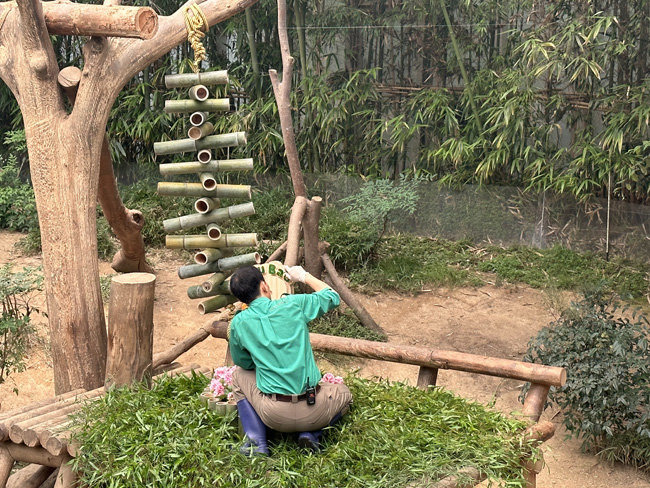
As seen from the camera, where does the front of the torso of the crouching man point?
away from the camera

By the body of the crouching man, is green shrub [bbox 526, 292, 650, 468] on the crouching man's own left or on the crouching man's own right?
on the crouching man's own right

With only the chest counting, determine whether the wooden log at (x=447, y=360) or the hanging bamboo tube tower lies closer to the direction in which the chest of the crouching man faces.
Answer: the hanging bamboo tube tower

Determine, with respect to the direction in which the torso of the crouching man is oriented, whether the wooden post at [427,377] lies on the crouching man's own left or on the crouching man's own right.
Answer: on the crouching man's own right

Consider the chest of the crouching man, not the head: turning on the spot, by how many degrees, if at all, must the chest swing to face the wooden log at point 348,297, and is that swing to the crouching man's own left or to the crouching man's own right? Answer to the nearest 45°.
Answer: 0° — they already face it

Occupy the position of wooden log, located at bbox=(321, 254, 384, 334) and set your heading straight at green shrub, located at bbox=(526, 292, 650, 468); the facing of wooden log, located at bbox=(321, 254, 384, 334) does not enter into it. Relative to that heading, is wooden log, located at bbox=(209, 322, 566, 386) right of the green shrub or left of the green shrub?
right

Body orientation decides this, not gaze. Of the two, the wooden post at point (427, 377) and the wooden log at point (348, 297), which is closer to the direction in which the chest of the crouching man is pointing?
the wooden log
